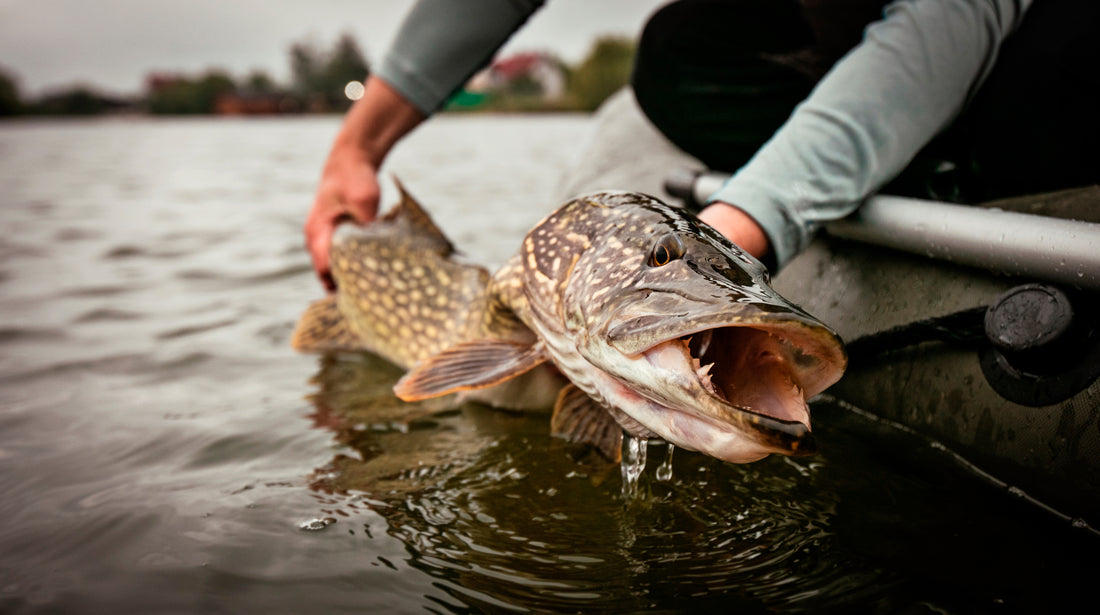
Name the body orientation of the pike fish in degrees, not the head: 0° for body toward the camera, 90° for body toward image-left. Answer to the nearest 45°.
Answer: approximately 315°

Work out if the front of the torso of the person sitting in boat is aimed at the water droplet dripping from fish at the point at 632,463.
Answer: yes

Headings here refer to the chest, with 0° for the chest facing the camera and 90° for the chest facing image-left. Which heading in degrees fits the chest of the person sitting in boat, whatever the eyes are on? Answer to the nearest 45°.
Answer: approximately 45°

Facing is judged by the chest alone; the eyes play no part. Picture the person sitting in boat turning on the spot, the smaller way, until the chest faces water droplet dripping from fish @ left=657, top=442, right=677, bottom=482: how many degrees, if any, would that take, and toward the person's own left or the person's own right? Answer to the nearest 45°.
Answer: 0° — they already face it
